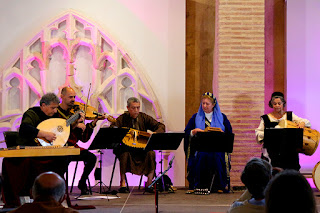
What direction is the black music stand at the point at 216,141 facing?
away from the camera

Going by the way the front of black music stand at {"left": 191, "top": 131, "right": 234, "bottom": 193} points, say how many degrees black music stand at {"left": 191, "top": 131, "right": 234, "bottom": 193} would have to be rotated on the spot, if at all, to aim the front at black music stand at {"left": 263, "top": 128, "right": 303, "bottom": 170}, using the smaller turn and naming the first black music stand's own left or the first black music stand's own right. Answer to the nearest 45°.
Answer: approximately 90° to the first black music stand's own right

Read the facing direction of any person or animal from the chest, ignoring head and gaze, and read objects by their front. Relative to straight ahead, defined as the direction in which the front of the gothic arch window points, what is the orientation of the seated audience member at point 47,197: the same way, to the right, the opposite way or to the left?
the opposite way

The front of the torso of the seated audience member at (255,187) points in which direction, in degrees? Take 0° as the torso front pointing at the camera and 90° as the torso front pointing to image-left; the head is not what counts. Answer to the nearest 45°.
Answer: approximately 180°

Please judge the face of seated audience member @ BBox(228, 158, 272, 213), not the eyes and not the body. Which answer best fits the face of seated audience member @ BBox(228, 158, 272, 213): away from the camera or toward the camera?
away from the camera

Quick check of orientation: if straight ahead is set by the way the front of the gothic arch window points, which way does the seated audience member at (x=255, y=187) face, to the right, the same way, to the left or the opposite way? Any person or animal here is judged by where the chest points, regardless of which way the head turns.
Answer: the opposite way

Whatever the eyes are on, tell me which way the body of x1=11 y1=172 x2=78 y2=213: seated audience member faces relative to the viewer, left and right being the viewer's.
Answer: facing away from the viewer

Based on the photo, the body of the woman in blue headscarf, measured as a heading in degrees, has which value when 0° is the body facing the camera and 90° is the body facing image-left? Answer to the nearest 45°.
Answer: approximately 0°

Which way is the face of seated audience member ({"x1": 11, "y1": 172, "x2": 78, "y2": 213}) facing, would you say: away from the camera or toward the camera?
away from the camera

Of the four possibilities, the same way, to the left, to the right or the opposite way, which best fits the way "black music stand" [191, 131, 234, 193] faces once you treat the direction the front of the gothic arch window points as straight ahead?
the opposite way

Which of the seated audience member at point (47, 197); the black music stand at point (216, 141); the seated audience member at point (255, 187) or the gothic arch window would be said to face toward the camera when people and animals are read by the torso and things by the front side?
the gothic arch window

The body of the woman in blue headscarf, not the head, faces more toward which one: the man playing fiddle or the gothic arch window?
the man playing fiddle

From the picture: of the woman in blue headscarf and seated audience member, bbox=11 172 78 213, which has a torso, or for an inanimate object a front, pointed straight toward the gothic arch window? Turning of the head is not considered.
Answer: the seated audience member

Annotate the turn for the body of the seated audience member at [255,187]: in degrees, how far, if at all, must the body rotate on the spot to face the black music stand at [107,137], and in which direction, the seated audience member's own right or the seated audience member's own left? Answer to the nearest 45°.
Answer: approximately 45° to the seated audience member's own left

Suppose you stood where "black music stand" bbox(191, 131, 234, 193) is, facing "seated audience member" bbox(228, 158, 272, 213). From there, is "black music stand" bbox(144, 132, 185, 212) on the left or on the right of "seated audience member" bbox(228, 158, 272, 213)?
right

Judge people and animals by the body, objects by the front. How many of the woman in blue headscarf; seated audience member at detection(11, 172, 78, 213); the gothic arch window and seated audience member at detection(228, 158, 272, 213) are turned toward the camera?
2

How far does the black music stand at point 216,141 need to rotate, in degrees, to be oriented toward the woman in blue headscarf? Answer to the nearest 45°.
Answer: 0° — it already faces them

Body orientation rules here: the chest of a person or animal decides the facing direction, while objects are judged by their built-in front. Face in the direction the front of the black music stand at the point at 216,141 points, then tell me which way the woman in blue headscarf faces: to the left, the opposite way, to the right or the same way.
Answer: the opposite way

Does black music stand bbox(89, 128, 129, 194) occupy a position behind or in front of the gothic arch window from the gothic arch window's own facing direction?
in front

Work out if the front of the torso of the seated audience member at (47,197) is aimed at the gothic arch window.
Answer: yes

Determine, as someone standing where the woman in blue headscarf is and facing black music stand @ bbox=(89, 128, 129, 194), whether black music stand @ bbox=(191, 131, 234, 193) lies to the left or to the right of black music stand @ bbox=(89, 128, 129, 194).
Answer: left
